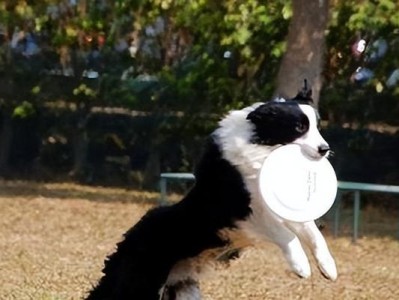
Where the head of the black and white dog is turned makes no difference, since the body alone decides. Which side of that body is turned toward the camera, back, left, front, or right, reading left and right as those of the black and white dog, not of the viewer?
right

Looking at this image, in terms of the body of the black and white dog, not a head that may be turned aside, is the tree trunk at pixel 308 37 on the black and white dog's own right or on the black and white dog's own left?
on the black and white dog's own left
